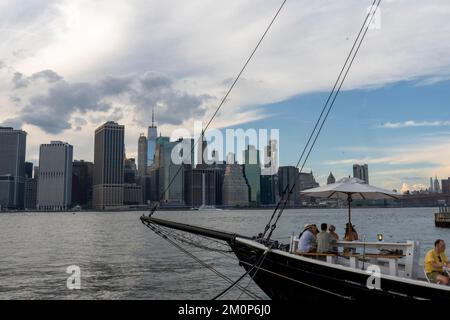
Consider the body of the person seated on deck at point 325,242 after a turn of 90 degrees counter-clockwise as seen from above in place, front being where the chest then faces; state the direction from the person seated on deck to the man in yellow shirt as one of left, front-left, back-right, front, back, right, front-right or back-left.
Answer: back-left

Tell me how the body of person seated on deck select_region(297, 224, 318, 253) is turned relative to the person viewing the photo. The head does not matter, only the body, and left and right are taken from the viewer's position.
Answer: facing away from the viewer and to the right of the viewer

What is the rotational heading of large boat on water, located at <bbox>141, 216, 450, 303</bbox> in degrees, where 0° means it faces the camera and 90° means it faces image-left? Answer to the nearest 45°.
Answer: approximately 90°

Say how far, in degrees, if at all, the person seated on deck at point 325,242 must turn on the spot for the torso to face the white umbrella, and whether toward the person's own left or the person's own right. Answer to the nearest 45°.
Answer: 0° — they already face it

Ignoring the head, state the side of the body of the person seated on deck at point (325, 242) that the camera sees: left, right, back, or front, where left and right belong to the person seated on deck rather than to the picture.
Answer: back

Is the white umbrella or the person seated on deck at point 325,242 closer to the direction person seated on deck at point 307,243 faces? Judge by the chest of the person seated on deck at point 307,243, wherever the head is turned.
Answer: the white umbrella
